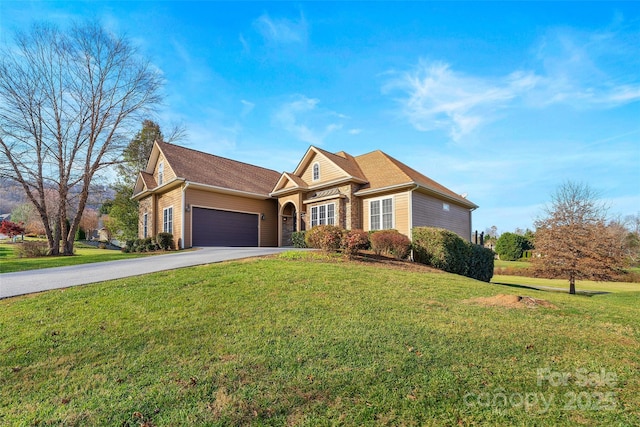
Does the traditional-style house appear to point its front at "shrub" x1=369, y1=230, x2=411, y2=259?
no

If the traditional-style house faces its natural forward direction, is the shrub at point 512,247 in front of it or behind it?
behind

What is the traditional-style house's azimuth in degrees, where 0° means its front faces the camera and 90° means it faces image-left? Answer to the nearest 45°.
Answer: approximately 45°

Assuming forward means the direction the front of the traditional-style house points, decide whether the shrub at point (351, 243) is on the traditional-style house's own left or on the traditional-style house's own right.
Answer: on the traditional-style house's own left

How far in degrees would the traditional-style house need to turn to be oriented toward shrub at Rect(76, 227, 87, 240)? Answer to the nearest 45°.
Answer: approximately 90° to its right

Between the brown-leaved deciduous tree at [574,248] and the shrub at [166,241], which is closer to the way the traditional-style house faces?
the shrub

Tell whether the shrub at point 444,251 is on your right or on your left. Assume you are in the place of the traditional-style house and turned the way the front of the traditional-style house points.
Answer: on your left

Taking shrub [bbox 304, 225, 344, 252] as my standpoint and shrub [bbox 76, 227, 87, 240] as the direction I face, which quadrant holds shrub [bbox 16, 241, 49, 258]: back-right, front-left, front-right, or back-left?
front-left

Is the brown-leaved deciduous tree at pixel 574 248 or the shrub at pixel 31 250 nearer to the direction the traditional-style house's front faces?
the shrub

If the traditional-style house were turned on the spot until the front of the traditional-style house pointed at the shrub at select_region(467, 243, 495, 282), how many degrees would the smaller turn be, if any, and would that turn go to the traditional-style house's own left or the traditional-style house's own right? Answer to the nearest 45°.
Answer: approximately 90° to the traditional-style house's own left

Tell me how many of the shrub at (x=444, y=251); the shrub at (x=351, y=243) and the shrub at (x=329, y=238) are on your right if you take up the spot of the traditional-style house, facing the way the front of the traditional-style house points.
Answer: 0
